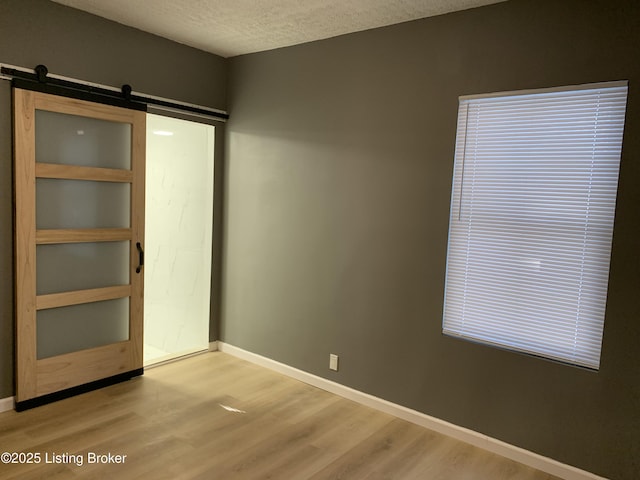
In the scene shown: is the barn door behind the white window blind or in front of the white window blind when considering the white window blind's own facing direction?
in front

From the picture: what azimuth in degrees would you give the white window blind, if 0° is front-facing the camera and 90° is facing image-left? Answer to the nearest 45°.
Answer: approximately 45°

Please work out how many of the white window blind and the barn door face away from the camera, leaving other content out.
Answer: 0

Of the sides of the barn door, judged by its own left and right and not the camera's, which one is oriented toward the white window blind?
front

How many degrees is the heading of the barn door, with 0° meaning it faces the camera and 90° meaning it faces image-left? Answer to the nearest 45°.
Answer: approximately 315°
